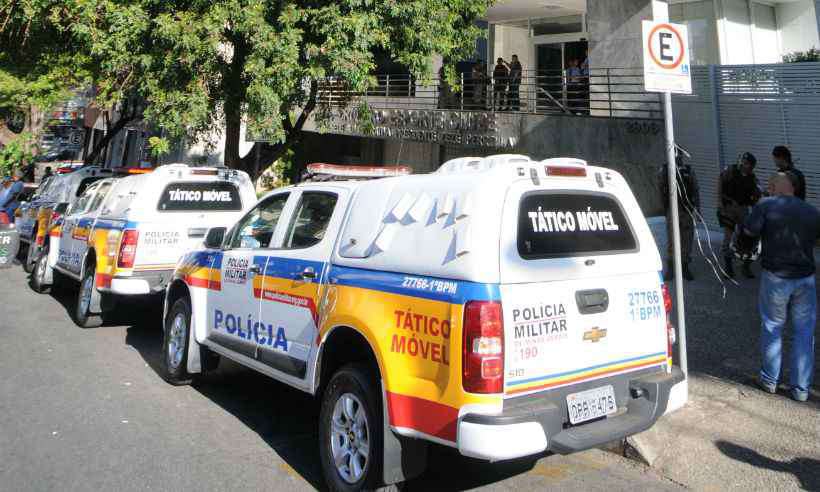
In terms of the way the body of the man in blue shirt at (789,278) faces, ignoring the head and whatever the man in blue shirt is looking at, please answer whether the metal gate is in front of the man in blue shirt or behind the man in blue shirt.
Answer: in front

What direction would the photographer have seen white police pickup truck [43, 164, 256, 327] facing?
facing away from the viewer and to the left of the viewer

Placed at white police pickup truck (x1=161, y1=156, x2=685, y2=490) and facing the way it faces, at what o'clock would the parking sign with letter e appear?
The parking sign with letter e is roughly at 3 o'clock from the white police pickup truck.

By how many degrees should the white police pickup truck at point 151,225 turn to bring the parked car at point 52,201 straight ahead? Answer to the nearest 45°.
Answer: approximately 45° to its right

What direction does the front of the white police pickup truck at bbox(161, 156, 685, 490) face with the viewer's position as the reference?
facing away from the viewer and to the left of the viewer

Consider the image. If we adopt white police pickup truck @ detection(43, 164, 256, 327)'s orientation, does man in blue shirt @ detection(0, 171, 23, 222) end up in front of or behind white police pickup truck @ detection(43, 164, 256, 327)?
in front

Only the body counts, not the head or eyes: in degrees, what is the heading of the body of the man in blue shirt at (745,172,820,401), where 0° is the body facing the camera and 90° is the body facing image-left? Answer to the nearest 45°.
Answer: approximately 180°

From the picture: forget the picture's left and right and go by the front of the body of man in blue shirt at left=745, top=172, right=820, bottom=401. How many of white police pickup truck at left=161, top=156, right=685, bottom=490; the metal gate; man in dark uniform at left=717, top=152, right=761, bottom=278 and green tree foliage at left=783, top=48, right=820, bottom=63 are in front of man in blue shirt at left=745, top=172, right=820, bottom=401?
3

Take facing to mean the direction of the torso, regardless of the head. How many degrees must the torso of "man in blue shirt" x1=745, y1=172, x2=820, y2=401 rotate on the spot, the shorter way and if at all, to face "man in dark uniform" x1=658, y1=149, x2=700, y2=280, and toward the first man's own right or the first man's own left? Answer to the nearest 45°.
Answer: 0° — they already face them

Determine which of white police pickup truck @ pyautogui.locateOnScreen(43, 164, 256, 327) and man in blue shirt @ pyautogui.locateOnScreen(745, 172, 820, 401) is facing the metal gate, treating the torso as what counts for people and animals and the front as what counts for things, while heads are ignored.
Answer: the man in blue shirt

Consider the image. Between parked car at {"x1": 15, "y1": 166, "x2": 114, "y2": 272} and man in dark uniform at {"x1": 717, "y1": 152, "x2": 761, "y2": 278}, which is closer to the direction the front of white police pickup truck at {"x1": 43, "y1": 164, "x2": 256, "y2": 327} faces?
the parked car

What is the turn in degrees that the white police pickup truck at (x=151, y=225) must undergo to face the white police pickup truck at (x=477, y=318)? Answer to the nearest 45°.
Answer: approximately 135° to its left

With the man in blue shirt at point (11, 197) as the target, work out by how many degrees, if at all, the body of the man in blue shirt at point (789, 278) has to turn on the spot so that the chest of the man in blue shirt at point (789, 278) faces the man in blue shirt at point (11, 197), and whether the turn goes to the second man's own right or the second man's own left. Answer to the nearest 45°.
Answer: approximately 90° to the second man's own left
